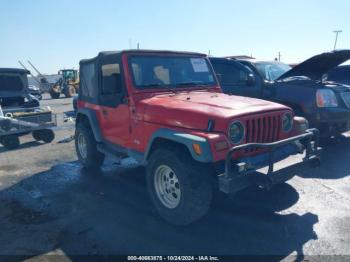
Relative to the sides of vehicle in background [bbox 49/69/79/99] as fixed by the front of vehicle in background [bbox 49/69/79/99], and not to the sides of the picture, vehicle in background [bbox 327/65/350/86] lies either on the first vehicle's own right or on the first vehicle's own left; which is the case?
on the first vehicle's own left

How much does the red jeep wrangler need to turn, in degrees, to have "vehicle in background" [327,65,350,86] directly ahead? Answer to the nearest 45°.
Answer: approximately 90° to its left

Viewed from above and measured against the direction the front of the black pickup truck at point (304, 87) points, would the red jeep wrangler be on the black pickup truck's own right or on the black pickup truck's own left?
on the black pickup truck's own right

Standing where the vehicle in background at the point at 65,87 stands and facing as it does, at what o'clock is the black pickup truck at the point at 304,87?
The black pickup truck is roughly at 10 o'clock from the vehicle in background.

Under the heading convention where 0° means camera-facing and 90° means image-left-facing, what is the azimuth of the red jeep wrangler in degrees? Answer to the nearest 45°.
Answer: approximately 315°

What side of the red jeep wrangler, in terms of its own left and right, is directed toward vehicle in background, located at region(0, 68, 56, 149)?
back

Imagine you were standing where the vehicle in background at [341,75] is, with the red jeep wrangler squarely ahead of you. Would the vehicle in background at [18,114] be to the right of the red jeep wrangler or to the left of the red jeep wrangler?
right

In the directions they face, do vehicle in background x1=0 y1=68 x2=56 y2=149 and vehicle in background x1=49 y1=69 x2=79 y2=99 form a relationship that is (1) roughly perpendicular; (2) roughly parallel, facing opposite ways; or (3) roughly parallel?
roughly perpendicular

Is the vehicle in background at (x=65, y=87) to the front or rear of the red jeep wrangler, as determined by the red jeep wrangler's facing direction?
to the rear

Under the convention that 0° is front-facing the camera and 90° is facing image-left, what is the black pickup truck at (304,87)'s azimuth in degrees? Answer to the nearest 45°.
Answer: approximately 315°
